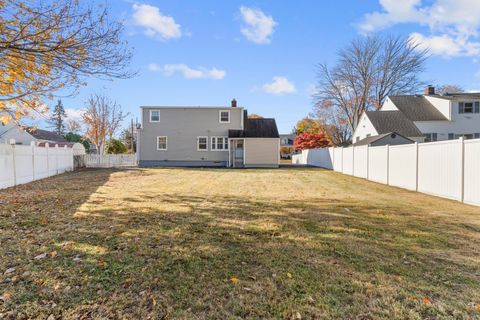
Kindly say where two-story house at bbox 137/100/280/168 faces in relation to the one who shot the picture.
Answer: facing away from the viewer

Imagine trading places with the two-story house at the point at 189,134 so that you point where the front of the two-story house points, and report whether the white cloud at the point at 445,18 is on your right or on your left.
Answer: on your right

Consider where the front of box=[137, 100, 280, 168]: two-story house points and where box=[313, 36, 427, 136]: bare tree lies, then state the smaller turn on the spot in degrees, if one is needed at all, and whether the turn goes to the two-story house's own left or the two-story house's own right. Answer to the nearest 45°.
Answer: approximately 90° to the two-story house's own right

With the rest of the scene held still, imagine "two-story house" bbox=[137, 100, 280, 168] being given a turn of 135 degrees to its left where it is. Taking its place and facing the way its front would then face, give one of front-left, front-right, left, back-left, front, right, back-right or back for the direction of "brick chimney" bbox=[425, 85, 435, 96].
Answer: back-left

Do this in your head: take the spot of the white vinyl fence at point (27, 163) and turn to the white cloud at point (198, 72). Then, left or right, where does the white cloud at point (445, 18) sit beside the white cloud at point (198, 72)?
right

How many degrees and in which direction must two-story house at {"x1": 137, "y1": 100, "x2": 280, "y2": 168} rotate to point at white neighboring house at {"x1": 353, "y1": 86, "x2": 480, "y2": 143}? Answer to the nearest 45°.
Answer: approximately 90° to its right

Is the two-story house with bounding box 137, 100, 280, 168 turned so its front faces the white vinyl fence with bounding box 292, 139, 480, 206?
no
